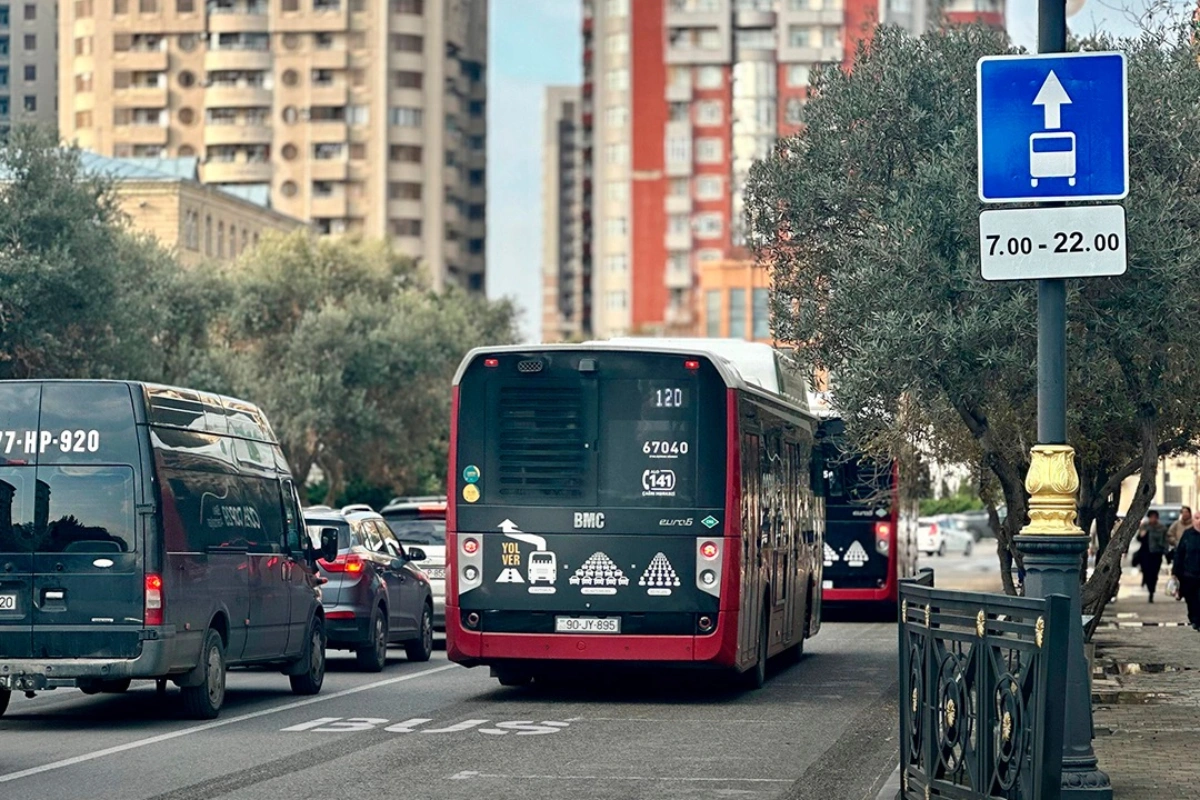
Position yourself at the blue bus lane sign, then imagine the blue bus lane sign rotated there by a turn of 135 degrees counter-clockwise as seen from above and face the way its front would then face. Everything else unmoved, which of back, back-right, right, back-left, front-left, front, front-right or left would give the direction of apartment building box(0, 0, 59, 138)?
left

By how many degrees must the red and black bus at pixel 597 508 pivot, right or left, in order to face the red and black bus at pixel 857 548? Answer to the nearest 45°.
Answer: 0° — it already faces it

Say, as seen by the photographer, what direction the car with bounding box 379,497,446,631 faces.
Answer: facing away from the viewer

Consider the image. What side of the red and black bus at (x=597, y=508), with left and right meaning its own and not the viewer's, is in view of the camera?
back

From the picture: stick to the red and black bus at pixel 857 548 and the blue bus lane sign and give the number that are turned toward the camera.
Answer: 1

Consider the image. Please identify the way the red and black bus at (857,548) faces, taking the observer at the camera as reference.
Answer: facing away from the viewer

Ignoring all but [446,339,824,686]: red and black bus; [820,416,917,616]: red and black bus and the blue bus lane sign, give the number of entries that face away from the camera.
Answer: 2

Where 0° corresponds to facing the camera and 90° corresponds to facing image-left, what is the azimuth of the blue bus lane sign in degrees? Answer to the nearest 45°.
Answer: approximately 0°

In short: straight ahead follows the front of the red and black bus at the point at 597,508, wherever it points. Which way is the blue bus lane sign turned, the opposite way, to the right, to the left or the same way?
the opposite way

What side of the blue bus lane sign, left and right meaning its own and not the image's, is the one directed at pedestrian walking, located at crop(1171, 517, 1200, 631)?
back

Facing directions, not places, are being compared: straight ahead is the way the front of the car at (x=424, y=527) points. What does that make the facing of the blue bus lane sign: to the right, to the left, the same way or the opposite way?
the opposite way

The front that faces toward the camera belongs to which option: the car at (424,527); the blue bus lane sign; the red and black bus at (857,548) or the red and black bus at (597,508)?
the blue bus lane sign

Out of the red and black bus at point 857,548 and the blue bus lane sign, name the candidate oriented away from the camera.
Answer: the red and black bus

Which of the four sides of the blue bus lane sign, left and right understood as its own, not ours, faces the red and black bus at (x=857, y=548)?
back

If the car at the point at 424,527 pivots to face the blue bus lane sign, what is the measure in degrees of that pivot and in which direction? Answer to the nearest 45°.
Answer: approximately 180°

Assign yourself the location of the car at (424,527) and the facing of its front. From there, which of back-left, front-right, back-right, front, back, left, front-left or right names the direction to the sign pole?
back
